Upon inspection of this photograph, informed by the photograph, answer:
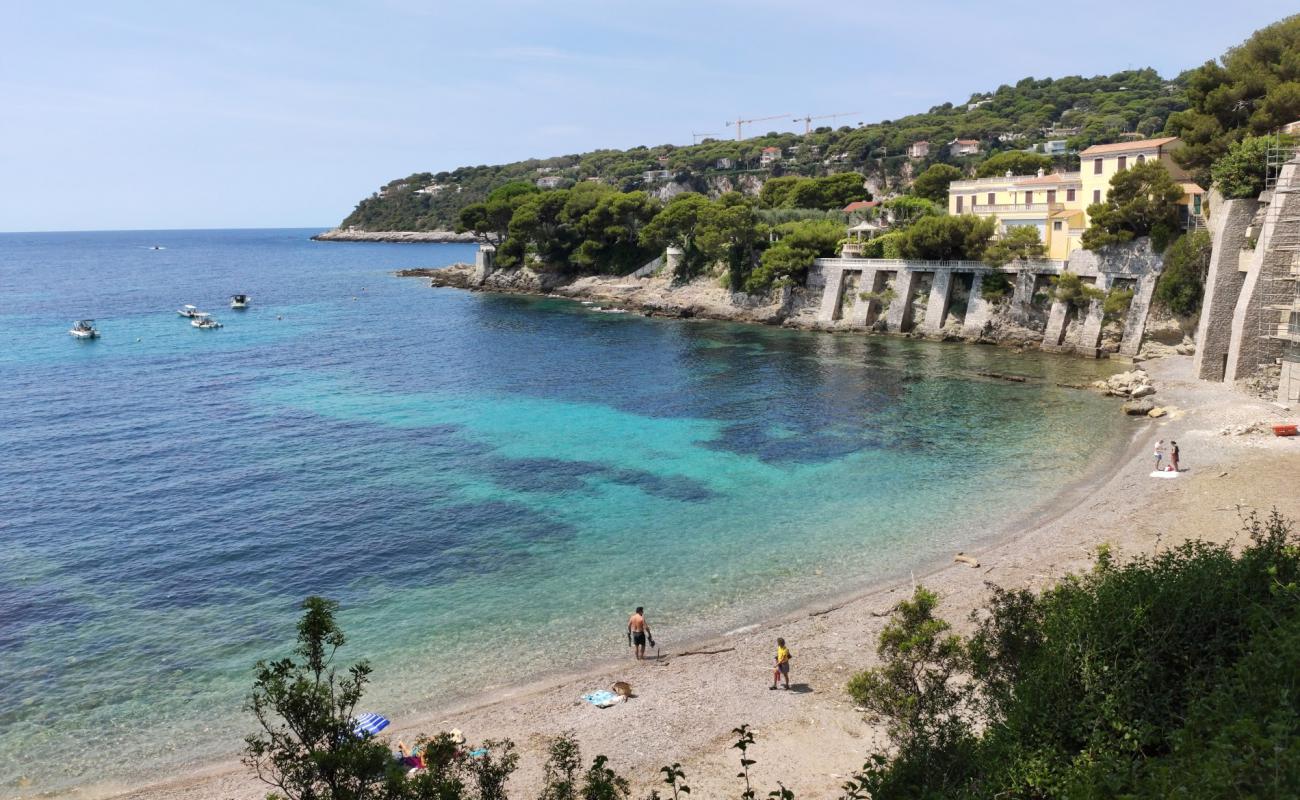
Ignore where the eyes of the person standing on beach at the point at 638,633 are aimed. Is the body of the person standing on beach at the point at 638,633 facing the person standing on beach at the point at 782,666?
no

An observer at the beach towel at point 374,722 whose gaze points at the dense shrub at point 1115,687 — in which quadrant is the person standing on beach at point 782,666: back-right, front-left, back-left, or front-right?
front-left

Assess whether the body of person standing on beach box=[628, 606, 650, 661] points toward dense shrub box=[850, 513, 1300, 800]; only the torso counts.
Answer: no
